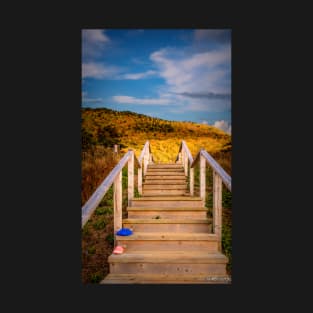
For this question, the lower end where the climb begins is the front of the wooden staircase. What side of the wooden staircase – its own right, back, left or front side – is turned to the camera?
front
